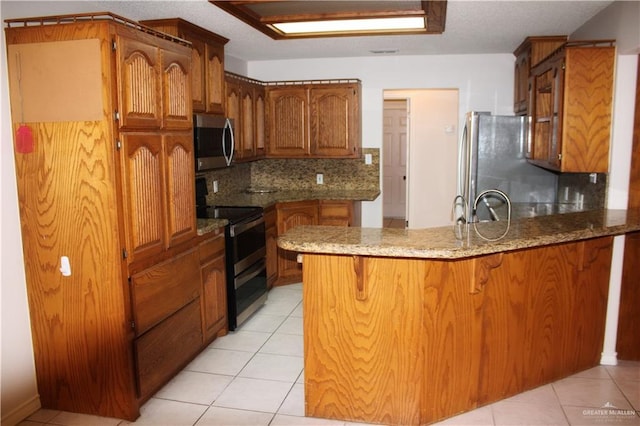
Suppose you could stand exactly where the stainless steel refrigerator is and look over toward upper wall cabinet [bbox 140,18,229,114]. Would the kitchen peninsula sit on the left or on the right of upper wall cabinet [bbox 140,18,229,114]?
left

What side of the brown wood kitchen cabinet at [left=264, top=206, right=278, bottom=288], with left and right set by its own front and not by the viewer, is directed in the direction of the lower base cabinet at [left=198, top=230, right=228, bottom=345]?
right

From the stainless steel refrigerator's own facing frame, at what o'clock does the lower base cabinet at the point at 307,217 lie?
The lower base cabinet is roughly at 12 o'clock from the stainless steel refrigerator.

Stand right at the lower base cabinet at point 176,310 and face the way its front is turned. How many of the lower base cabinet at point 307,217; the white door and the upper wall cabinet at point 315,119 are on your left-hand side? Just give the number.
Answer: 3

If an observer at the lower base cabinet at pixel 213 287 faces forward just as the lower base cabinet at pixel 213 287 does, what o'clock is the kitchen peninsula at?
The kitchen peninsula is roughly at 12 o'clock from the lower base cabinet.

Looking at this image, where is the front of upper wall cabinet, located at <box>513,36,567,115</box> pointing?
to the viewer's left

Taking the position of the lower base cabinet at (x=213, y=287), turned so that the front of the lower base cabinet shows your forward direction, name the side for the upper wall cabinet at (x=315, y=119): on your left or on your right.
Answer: on your left

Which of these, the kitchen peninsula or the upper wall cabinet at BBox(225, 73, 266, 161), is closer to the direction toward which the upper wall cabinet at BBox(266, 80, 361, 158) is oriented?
the kitchen peninsula
